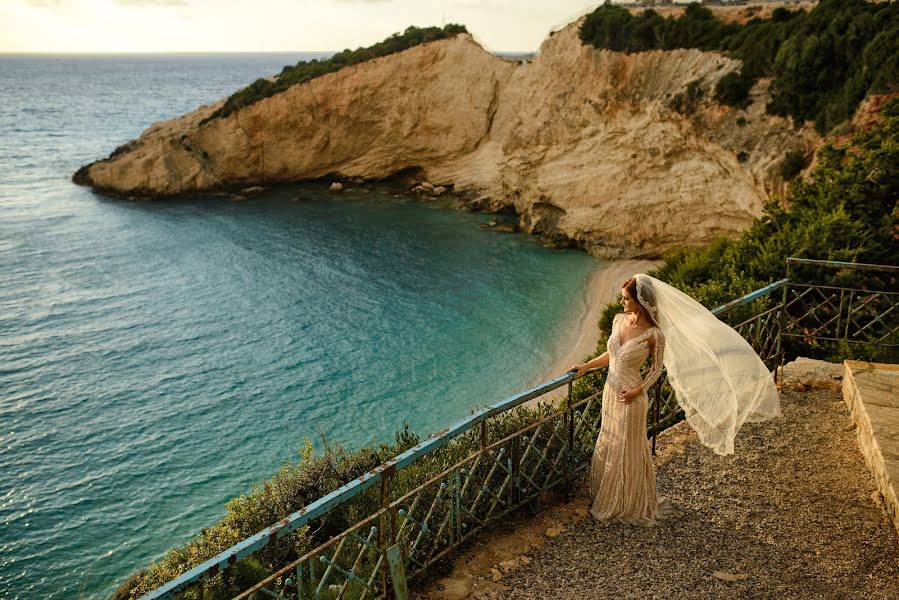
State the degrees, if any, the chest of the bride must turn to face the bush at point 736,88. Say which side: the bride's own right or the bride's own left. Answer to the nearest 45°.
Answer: approximately 135° to the bride's own right

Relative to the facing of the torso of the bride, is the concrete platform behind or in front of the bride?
behind

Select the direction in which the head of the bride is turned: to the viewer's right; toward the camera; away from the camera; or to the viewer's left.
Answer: to the viewer's left

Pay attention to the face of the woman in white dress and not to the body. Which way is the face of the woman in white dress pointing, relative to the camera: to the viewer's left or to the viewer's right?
to the viewer's left

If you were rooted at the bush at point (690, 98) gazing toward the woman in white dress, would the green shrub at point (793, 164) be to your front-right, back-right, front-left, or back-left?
front-left

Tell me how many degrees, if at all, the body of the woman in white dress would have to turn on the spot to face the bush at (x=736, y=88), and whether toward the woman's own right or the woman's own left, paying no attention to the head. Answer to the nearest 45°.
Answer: approximately 135° to the woman's own right

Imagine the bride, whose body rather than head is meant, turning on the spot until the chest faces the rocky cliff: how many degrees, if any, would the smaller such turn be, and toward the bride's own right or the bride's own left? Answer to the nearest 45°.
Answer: approximately 135° to the bride's own right

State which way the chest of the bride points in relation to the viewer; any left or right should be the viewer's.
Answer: facing the viewer and to the left of the viewer

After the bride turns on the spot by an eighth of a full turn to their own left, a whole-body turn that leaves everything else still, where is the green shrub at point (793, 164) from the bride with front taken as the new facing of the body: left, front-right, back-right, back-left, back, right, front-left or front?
back

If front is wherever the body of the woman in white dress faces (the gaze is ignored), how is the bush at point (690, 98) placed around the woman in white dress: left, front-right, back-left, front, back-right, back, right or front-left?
back-right

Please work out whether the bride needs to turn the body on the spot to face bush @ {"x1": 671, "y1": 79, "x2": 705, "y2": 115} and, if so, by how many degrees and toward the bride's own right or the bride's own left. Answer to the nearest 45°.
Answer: approximately 135° to the bride's own right

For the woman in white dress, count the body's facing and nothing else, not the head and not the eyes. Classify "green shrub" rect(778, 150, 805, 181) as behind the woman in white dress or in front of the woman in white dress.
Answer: behind
